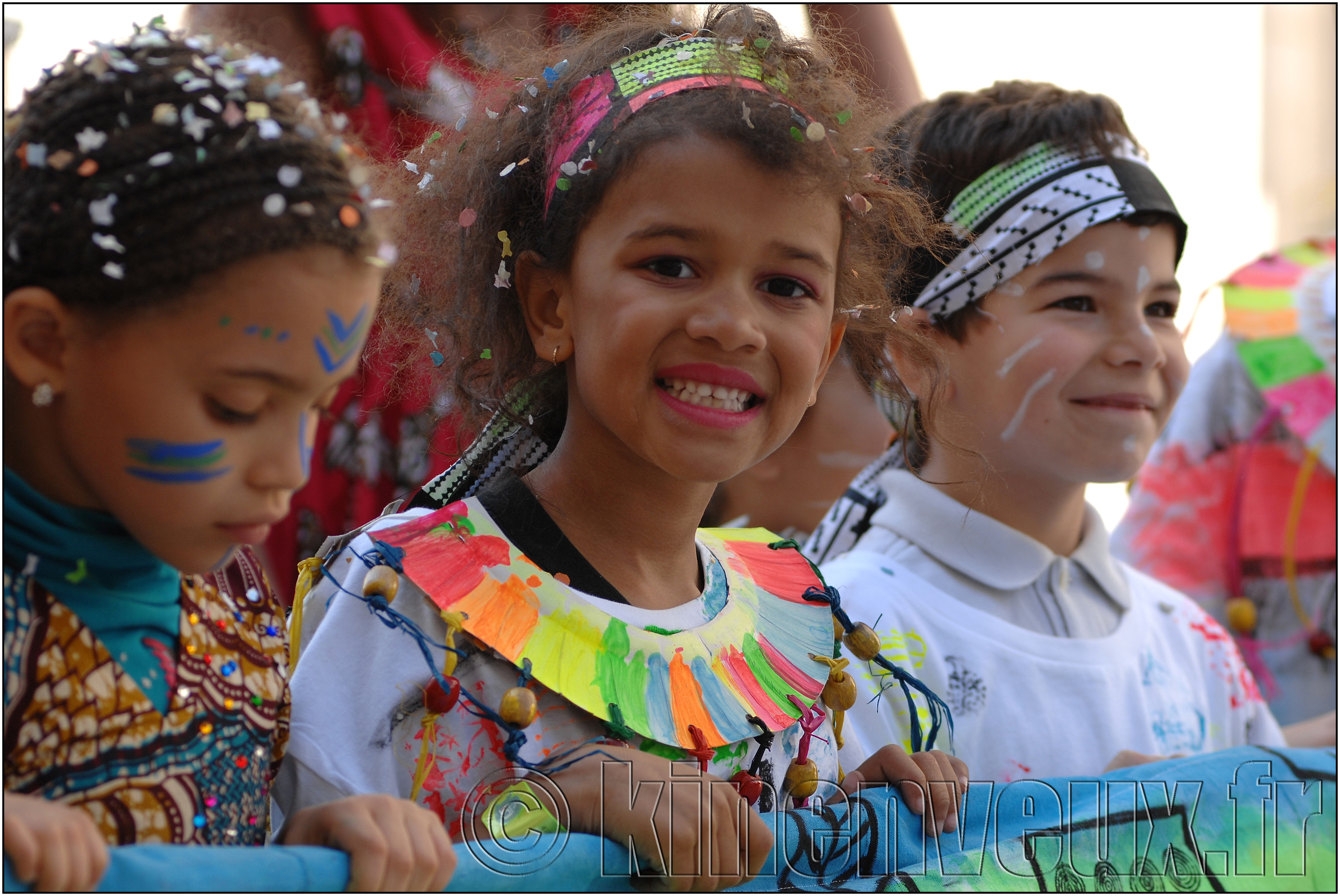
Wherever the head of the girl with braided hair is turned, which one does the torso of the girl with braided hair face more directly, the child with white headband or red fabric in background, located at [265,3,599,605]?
the child with white headband

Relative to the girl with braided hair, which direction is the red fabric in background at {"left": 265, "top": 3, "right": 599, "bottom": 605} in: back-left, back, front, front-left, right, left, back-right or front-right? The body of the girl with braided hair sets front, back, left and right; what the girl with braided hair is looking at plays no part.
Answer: back-left

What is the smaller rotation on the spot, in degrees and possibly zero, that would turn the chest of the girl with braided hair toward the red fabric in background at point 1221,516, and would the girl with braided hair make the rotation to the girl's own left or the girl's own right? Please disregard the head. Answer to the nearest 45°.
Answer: approximately 90° to the girl's own left

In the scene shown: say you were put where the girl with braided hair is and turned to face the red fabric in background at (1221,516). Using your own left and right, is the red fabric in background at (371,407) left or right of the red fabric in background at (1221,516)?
left

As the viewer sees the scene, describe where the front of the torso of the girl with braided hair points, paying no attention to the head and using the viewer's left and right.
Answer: facing the viewer and to the right of the viewer

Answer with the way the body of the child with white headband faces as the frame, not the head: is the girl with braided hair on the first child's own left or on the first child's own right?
on the first child's own right

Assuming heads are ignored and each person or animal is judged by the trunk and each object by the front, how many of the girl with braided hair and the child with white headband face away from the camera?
0

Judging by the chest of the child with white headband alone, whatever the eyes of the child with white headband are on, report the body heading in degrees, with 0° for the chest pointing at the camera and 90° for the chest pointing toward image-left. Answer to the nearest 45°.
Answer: approximately 315°

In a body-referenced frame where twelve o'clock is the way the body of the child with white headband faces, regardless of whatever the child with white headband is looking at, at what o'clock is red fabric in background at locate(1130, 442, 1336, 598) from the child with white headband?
The red fabric in background is roughly at 8 o'clock from the child with white headband.

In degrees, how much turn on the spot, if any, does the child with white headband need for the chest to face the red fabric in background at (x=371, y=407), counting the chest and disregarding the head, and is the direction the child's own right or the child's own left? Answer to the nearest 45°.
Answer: approximately 135° to the child's own right

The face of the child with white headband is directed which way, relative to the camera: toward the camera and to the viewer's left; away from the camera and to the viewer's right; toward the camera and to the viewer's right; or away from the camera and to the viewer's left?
toward the camera and to the viewer's right

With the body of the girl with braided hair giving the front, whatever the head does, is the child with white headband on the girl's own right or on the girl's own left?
on the girl's own left
